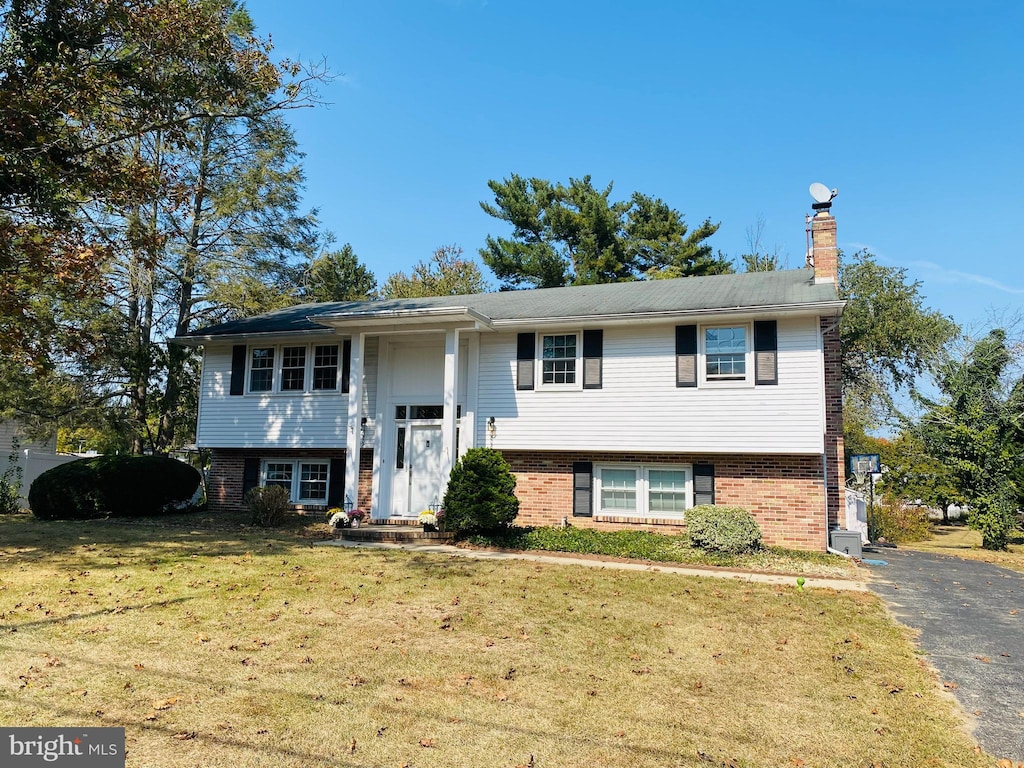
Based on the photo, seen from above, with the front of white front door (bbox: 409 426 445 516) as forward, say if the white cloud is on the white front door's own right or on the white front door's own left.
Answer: on the white front door's own left

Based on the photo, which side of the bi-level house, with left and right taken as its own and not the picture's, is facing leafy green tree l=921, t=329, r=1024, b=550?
left

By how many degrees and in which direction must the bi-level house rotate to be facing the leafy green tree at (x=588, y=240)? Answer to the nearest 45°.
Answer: approximately 180°

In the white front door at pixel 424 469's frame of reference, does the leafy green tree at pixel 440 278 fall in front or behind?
behind

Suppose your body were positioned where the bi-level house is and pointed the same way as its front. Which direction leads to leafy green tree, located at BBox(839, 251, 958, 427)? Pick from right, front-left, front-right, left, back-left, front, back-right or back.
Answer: back-left

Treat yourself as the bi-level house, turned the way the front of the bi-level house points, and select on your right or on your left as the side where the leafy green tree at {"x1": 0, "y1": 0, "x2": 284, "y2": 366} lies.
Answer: on your right

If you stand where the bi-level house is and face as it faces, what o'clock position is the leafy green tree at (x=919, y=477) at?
The leafy green tree is roughly at 8 o'clock from the bi-level house.

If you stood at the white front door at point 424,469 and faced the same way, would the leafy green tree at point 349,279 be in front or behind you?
behind

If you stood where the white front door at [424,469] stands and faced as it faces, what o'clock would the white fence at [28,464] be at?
The white fence is roughly at 4 o'clock from the white front door.

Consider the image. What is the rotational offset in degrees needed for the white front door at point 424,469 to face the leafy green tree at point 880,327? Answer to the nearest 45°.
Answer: approximately 135° to its left

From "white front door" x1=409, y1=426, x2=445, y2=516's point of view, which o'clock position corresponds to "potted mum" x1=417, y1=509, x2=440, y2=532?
The potted mum is roughly at 12 o'clock from the white front door.

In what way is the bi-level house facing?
toward the camera

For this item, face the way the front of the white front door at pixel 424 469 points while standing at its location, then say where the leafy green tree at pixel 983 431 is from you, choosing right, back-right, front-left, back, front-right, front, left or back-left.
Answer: left
